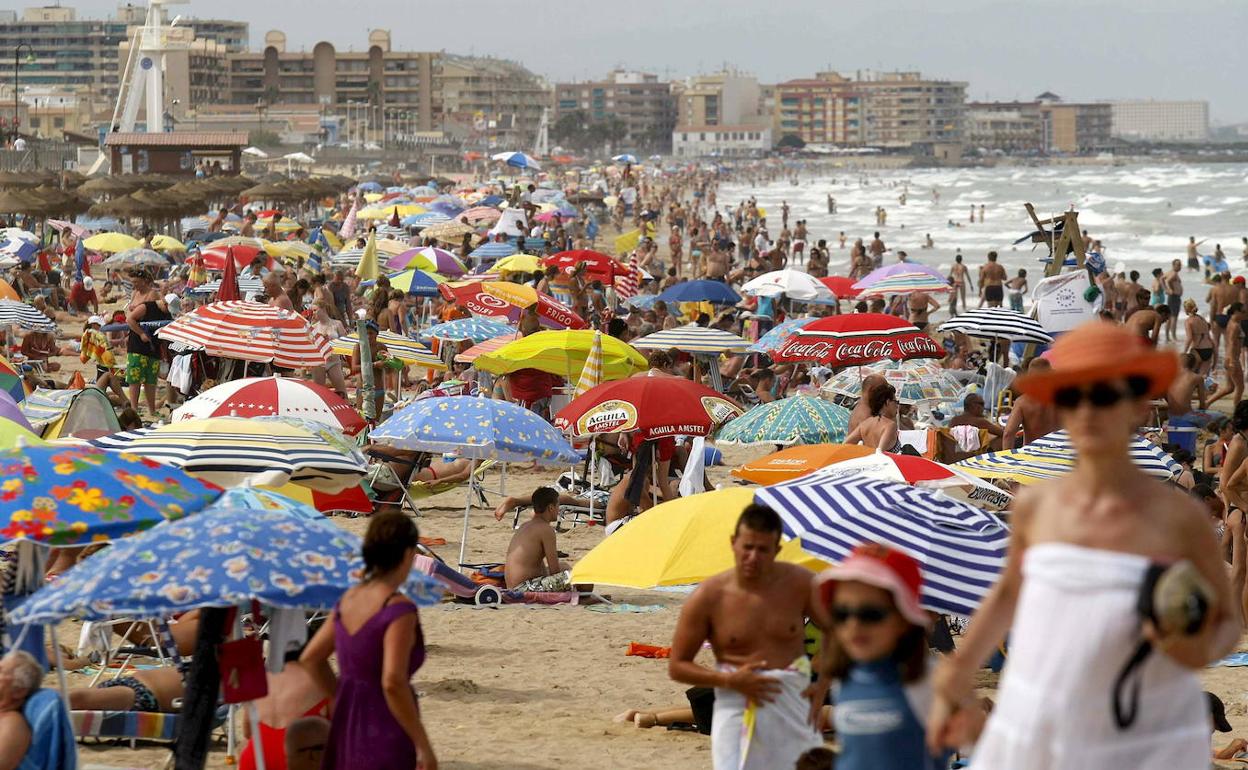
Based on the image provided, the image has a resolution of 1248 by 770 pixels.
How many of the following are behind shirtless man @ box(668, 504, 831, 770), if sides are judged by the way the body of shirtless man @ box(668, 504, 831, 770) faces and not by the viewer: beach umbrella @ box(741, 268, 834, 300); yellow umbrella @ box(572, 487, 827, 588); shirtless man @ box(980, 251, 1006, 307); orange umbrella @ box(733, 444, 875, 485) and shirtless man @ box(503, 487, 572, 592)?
5

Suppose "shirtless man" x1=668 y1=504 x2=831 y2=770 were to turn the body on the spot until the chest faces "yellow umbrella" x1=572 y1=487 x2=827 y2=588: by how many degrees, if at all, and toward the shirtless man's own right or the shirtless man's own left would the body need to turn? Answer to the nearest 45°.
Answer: approximately 180°

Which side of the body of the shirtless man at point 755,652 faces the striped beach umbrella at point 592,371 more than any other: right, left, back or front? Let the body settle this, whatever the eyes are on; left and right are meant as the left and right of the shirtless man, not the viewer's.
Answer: back

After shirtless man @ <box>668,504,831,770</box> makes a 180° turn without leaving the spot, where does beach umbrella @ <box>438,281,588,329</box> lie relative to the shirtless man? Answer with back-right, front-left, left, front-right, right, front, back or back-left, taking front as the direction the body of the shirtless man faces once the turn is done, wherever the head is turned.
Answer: front

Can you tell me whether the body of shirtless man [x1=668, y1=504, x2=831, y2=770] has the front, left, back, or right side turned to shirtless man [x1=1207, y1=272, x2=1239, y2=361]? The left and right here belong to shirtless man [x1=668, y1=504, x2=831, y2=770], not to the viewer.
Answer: back

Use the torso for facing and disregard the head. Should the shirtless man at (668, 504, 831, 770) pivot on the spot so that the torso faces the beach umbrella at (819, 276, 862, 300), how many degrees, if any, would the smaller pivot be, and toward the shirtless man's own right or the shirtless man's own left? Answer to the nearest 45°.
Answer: approximately 180°

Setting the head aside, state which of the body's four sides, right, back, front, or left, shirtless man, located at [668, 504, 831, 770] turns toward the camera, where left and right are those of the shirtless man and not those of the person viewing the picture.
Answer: front
